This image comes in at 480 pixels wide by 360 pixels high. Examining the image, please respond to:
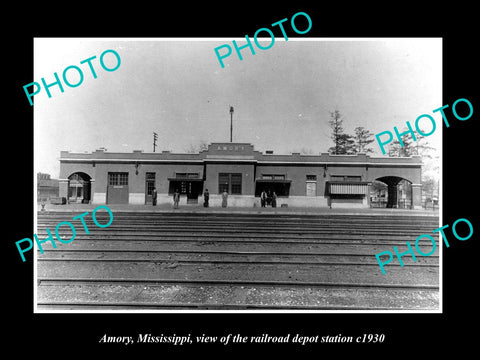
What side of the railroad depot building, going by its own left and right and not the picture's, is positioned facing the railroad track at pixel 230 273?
front

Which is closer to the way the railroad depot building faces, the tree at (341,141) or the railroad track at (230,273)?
the railroad track

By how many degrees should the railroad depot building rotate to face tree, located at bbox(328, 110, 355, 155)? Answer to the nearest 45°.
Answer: approximately 135° to its left

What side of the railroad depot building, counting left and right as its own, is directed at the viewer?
front
